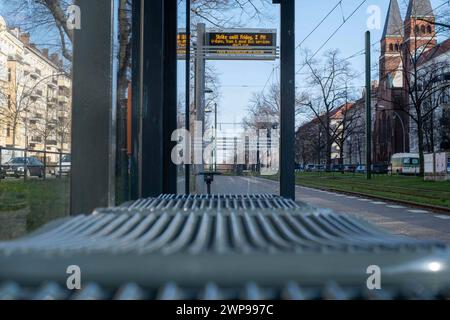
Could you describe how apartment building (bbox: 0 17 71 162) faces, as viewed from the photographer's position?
facing the viewer and to the right of the viewer

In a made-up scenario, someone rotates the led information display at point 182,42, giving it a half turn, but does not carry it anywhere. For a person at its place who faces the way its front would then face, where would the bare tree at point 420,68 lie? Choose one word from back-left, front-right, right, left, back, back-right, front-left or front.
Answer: front-right

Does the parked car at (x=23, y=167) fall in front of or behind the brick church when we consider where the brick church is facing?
in front

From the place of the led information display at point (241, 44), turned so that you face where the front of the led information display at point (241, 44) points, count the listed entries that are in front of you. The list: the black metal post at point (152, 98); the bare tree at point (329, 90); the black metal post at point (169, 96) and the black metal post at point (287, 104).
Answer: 3

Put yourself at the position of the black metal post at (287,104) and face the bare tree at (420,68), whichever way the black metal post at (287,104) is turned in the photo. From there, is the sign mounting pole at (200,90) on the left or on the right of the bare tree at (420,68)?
left

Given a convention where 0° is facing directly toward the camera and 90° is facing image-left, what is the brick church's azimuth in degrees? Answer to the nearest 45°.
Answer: approximately 45°

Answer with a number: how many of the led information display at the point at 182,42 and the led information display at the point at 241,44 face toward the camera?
2

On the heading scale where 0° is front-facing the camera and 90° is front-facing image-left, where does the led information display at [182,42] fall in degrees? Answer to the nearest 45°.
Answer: approximately 0°

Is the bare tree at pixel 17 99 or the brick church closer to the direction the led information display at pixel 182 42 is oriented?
the bare tree

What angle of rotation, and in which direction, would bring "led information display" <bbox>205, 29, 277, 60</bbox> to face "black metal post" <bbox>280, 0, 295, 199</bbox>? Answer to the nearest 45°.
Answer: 0° — it already faces it
